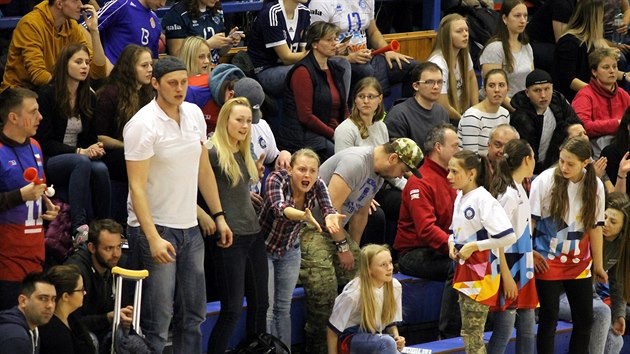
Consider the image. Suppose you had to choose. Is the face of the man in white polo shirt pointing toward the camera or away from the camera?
toward the camera

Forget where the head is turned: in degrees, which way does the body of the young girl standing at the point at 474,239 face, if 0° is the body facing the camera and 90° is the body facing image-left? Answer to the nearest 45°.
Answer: approximately 45°

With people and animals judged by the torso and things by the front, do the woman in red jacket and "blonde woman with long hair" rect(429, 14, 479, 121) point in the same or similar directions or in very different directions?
same or similar directions

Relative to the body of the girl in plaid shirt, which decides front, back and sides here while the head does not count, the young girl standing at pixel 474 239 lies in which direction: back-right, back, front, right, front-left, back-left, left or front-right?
front-left

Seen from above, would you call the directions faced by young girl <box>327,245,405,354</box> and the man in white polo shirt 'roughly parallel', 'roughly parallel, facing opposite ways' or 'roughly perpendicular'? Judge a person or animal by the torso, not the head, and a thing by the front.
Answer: roughly parallel

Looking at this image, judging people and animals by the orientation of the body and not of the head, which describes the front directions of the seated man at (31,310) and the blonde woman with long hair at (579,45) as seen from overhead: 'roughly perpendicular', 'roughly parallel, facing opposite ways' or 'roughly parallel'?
roughly parallel

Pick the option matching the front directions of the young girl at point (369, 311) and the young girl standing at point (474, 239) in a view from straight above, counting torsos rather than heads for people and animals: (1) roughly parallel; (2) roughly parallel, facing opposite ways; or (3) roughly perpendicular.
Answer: roughly perpendicular

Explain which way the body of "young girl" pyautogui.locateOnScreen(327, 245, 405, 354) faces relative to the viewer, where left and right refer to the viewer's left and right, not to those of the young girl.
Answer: facing the viewer and to the right of the viewer

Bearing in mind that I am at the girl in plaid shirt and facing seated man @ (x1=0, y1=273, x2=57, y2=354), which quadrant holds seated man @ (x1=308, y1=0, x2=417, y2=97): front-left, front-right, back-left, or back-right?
back-right
